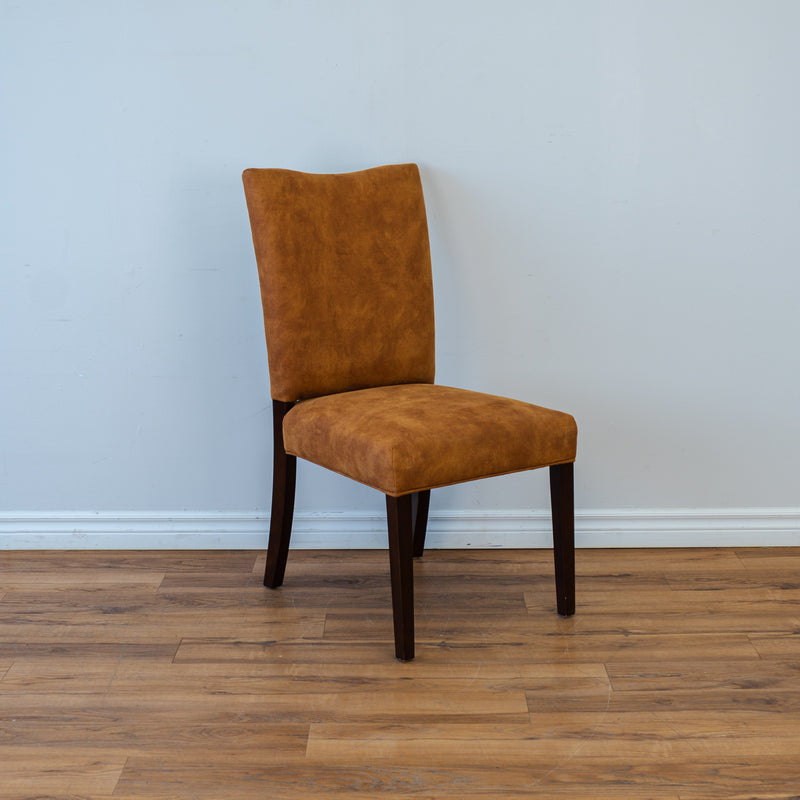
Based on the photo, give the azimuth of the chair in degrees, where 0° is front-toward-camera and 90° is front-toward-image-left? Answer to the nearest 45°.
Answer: approximately 315°
